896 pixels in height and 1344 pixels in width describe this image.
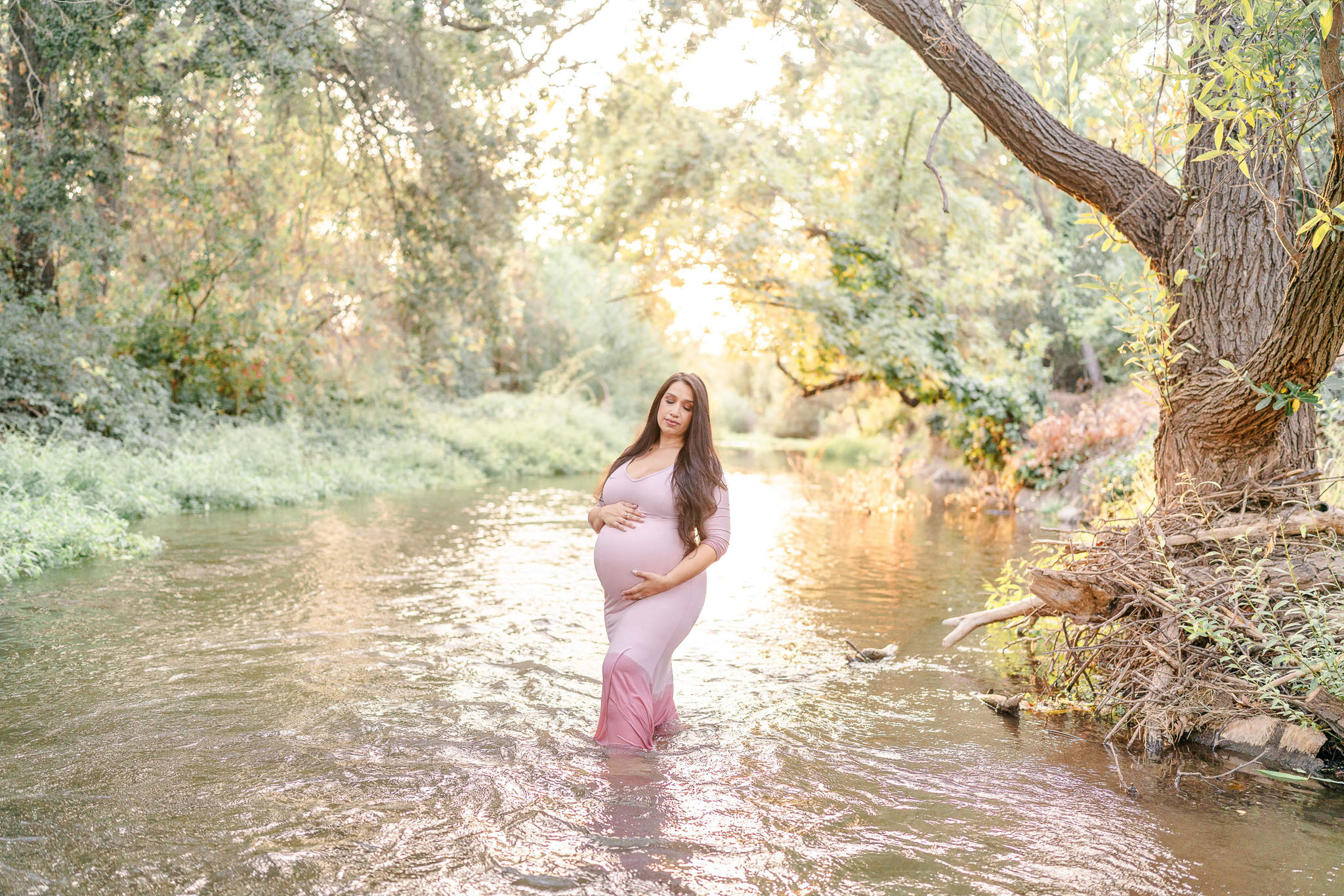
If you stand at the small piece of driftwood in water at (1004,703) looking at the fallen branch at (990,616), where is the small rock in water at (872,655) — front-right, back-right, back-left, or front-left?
front-left

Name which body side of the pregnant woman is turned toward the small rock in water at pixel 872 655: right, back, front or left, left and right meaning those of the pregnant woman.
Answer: back

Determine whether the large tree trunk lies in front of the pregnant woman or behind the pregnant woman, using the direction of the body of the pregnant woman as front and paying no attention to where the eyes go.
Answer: behind

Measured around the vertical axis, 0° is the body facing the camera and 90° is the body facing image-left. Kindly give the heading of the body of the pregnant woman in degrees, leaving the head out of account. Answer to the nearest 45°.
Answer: approximately 45°

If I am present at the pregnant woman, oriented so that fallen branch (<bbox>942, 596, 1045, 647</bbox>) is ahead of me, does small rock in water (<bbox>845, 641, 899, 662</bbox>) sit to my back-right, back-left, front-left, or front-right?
front-left

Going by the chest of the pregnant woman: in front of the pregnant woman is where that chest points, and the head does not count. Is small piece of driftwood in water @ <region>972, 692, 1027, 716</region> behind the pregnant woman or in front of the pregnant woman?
behind

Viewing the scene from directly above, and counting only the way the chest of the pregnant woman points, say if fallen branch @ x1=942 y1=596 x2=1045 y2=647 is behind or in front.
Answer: behind
